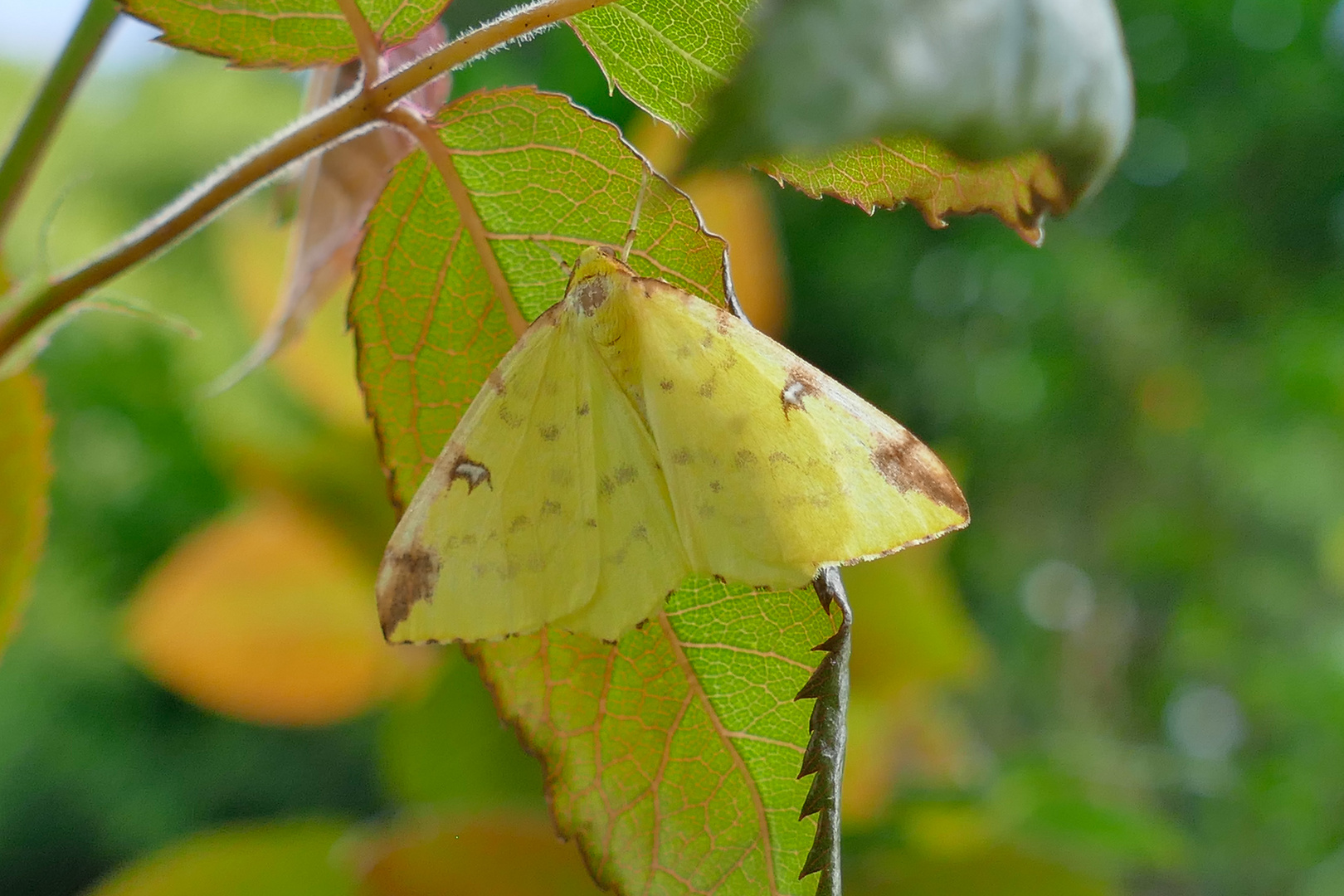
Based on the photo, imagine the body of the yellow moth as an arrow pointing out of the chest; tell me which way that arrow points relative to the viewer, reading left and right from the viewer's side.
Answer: facing away from the viewer

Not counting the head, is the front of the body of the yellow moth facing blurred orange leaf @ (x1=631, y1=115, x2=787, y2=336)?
yes

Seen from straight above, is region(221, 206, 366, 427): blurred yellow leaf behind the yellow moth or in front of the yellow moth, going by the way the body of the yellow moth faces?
in front
